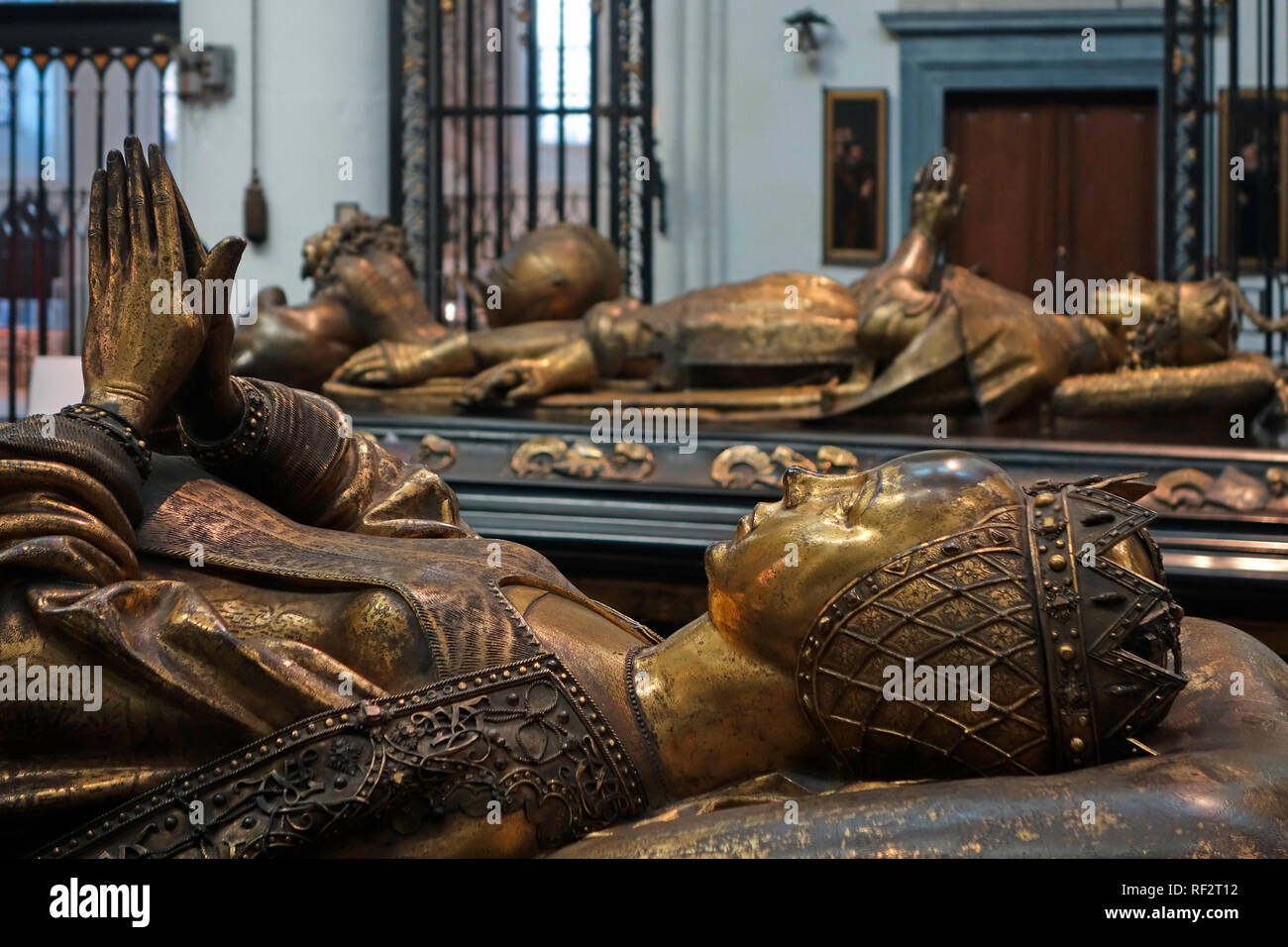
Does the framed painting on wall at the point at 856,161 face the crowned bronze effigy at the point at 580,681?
yes

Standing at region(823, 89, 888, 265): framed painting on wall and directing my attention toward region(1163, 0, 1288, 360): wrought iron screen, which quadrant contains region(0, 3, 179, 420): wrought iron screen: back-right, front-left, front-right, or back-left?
back-right

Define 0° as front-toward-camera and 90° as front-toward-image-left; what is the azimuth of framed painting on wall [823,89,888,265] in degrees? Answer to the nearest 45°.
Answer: approximately 0°

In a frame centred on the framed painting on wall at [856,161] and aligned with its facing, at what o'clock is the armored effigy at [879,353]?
The armored effigy is roughly at 12 o'clock from the framed painting on wall.

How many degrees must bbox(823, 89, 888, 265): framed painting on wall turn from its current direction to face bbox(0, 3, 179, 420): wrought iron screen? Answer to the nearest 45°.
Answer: approximately 90° to its right

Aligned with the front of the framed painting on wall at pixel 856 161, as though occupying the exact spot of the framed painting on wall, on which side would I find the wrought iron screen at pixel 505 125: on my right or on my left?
on my right

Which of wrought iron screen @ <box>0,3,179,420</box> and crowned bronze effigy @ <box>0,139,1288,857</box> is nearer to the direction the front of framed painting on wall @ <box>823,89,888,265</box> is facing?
the crowned bronze effigy

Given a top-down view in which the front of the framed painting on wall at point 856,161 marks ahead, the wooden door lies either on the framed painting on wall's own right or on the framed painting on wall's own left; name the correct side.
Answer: on the framed painting on wall's own left

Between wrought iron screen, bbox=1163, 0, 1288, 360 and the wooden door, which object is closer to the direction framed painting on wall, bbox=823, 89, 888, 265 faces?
the wrought iron screen
